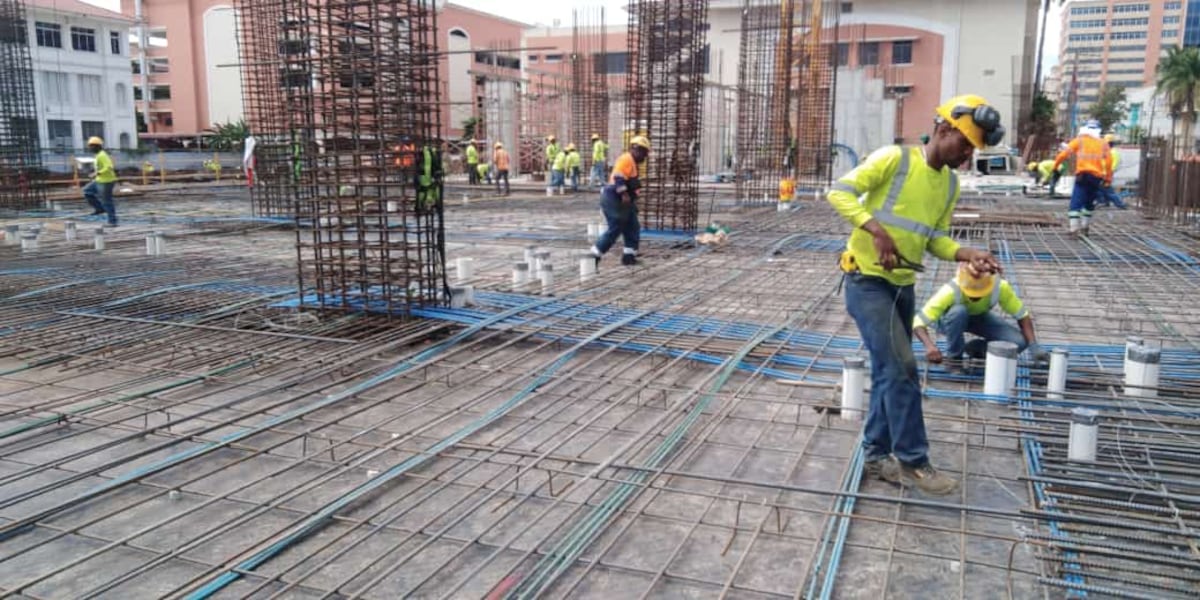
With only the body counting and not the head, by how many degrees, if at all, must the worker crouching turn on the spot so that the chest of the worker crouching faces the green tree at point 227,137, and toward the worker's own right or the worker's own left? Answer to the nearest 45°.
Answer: approximately 135° to the worker's own right

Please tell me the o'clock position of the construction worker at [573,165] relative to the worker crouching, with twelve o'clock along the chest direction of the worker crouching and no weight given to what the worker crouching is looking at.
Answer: The construction worker is roughly at 5 o'clock from the worker crouching.

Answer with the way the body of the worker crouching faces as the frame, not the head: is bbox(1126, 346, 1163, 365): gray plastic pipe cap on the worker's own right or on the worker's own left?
on the worker's own left

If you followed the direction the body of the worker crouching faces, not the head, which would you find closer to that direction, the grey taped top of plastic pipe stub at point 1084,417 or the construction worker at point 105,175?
the grey taped top of plastic pipe stub
